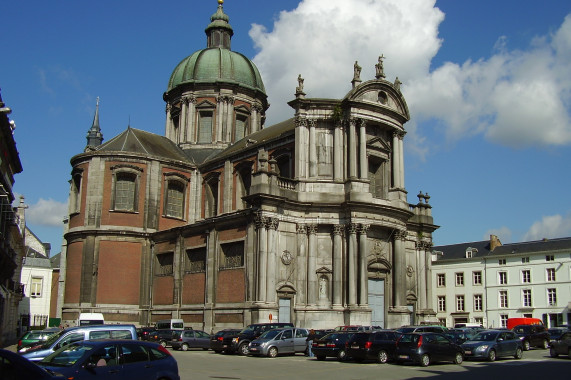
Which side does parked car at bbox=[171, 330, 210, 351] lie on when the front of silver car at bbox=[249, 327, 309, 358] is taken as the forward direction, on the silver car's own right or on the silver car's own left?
on the silver car's own right

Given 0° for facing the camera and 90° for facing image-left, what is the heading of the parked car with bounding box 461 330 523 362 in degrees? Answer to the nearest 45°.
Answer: approximately 45°

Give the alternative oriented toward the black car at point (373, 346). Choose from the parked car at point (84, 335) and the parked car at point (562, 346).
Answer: the parked car at point (562, 346)

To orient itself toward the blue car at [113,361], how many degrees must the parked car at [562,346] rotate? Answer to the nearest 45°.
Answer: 0° — it already faces it
